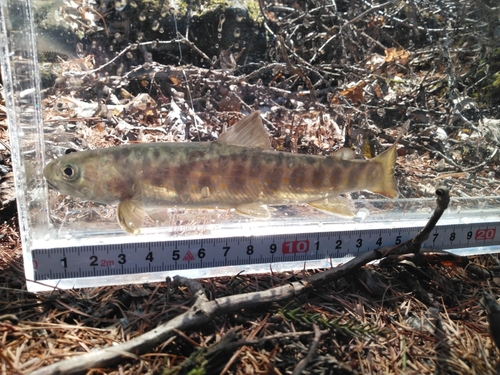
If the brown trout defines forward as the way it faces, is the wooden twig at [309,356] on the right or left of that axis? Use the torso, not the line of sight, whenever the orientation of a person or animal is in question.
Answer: on its left

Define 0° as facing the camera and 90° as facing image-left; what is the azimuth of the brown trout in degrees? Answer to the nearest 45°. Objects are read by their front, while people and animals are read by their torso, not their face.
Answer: approximately 90°
